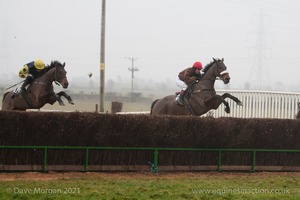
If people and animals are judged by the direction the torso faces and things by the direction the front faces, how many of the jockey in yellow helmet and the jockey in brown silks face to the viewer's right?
2

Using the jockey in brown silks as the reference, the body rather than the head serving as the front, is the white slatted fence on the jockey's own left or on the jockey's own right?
on the jockey's own left

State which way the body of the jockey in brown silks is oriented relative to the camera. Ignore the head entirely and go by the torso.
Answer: to the viewer's right

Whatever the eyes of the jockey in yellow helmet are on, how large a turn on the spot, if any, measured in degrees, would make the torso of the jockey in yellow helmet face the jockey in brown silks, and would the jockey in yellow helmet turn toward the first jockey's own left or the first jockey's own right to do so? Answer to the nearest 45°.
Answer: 0° — they already face them

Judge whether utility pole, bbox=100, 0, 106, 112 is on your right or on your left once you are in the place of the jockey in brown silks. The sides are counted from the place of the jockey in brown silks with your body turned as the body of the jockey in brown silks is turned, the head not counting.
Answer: on your left

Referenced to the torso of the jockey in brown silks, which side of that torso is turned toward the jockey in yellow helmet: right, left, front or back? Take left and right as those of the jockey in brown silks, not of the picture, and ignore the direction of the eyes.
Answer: back

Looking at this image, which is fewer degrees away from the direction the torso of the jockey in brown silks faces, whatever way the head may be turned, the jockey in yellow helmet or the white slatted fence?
the white slatted fence

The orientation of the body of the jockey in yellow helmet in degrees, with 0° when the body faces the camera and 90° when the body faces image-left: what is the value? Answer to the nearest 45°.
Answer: approximately 270°
